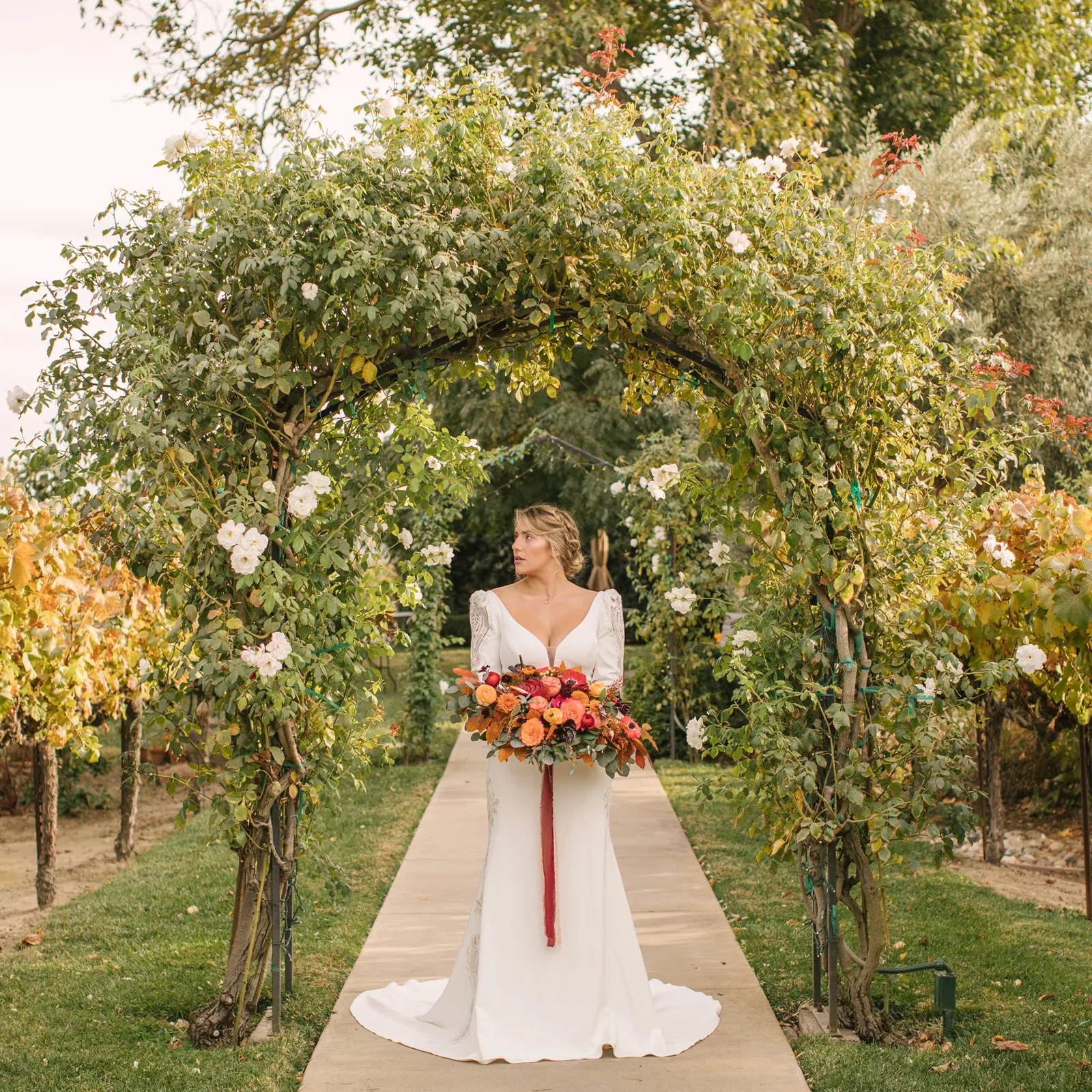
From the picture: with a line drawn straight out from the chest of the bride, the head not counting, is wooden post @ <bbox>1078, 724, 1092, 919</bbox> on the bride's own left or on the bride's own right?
on the bride's own left

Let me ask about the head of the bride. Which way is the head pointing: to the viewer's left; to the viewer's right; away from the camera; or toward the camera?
to the viewer's left

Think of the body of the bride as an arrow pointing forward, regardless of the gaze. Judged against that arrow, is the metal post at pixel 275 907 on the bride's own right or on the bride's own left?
on the bride's own right

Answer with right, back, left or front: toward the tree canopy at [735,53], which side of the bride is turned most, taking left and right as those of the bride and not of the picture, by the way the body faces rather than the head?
back

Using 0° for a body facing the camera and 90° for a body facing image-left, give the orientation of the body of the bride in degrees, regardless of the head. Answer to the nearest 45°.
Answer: approximately 0°
